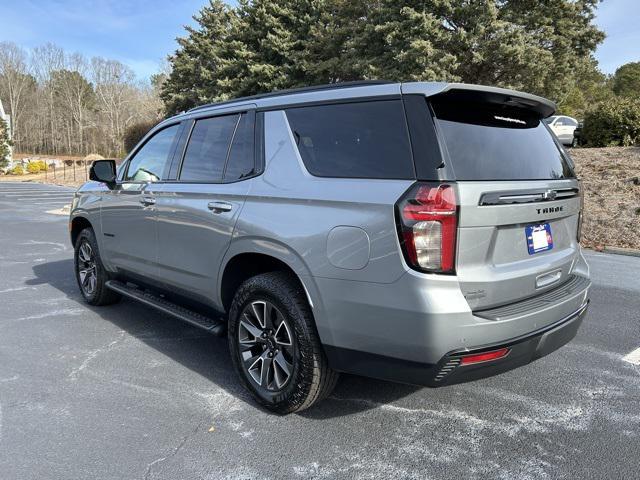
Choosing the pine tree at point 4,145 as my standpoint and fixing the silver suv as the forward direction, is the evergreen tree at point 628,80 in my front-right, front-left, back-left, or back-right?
front-left

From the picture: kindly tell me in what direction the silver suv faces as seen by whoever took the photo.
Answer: facing away from the viewer and to the left of the viewer

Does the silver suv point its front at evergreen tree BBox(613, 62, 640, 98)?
no

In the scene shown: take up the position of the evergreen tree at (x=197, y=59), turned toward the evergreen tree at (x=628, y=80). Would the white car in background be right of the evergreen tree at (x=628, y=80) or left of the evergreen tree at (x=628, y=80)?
right

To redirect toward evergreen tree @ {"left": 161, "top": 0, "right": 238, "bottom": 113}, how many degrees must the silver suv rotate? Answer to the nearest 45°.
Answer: approximately 45° to its right

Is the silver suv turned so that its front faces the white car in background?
no

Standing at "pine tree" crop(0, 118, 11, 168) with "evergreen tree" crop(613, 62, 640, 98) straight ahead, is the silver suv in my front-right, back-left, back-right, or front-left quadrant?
front-right

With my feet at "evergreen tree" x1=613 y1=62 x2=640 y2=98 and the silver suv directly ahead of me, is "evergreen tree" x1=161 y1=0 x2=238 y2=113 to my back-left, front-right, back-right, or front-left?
front-right

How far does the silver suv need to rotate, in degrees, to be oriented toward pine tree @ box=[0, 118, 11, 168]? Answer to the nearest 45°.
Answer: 0° — it already faces it

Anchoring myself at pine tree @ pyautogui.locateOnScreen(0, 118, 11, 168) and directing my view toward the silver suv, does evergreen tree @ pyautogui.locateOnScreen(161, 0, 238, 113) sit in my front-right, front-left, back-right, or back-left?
front-left
